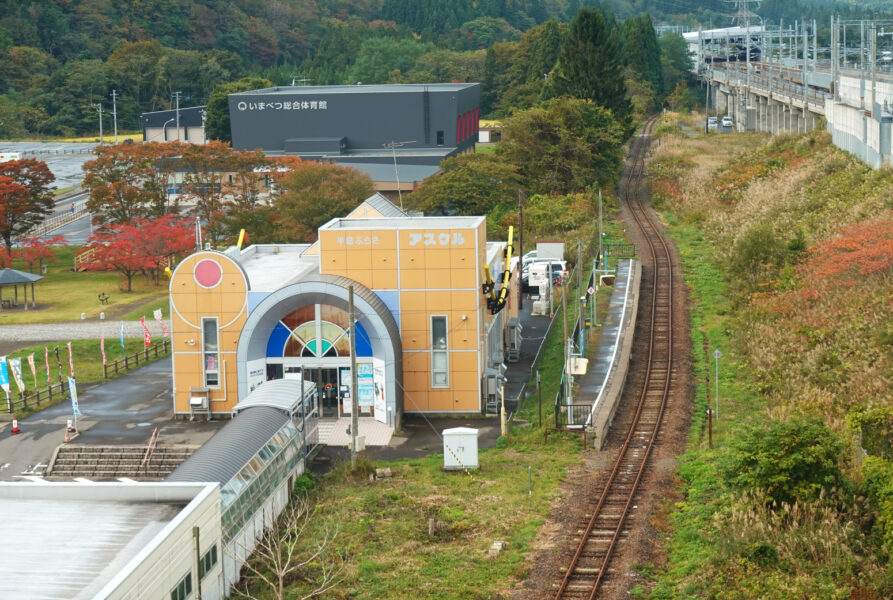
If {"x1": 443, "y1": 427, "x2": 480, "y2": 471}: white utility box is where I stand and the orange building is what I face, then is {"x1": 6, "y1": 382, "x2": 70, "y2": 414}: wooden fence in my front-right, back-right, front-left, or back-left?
front-left

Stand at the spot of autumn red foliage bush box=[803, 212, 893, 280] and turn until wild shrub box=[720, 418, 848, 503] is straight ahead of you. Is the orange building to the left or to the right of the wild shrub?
right

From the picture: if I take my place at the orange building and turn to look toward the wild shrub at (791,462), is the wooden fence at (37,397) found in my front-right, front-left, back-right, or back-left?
back-right

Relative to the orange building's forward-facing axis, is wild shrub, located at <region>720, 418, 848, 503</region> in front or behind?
in front

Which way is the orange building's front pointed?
toward the camera

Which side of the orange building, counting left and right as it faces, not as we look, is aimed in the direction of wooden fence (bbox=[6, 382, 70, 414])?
right

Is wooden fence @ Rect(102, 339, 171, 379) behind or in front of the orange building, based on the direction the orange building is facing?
behind

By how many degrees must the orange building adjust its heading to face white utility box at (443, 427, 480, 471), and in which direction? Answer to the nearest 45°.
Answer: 0° — it already faces it
